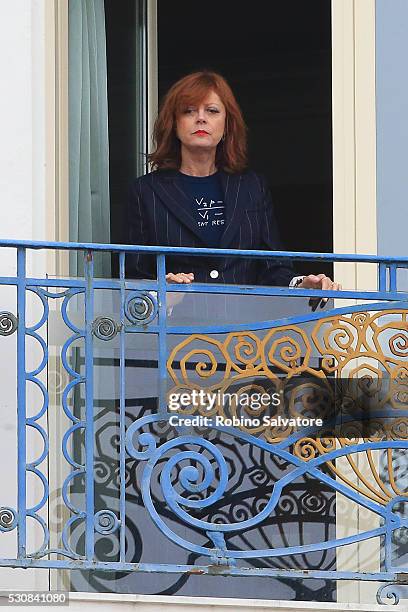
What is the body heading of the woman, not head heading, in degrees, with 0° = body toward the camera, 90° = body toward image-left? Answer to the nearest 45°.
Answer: approximately 0°

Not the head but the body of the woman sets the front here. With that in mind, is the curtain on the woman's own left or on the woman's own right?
on the woman's own right
